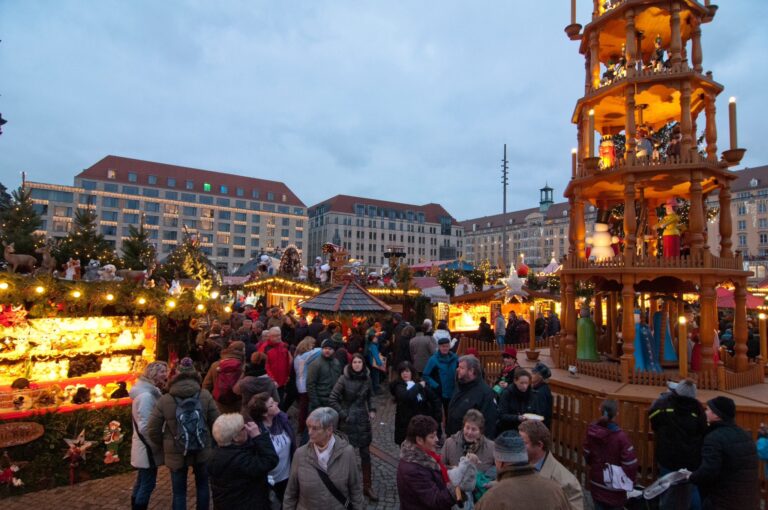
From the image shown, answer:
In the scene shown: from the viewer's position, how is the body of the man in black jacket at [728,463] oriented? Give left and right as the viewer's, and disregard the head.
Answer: facing away from the viewer and to the left of the viewer

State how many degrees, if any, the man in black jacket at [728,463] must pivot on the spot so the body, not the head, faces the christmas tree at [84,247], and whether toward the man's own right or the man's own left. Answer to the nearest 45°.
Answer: approximately 45° to the man's own left

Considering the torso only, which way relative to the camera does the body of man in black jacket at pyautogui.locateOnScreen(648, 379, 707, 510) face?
away from the camera

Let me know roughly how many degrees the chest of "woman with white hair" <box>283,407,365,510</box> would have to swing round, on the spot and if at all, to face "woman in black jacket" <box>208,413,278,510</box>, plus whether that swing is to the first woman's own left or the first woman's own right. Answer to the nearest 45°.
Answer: approximately 90° to the first woman's own right

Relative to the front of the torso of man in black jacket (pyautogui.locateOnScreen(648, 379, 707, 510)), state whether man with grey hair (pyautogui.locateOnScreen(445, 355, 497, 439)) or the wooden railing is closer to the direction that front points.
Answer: the wooden railing

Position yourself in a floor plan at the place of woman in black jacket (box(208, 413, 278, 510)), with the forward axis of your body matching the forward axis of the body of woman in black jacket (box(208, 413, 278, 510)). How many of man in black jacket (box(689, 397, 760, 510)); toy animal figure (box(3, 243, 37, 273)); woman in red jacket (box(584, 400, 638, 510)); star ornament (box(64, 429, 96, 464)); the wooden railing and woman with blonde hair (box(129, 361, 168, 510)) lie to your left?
3

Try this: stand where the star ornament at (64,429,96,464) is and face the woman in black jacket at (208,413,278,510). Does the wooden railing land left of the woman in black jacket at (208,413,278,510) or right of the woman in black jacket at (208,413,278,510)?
left

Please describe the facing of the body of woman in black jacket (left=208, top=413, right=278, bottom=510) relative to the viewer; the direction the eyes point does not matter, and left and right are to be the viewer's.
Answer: facing away from the viewer and to the right of the viewer

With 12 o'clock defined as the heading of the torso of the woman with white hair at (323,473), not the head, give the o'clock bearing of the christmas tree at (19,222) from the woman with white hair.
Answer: The christmas tree is roughly at 5 o'clock from the woman with white hair.

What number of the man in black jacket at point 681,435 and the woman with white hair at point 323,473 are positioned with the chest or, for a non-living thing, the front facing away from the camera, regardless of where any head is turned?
1

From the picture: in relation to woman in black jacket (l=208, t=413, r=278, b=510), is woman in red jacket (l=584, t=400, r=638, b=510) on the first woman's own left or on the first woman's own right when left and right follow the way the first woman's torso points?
on the first woman's own right

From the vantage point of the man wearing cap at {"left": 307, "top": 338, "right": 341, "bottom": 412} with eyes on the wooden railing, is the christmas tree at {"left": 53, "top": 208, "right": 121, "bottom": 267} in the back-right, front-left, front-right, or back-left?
back-left
